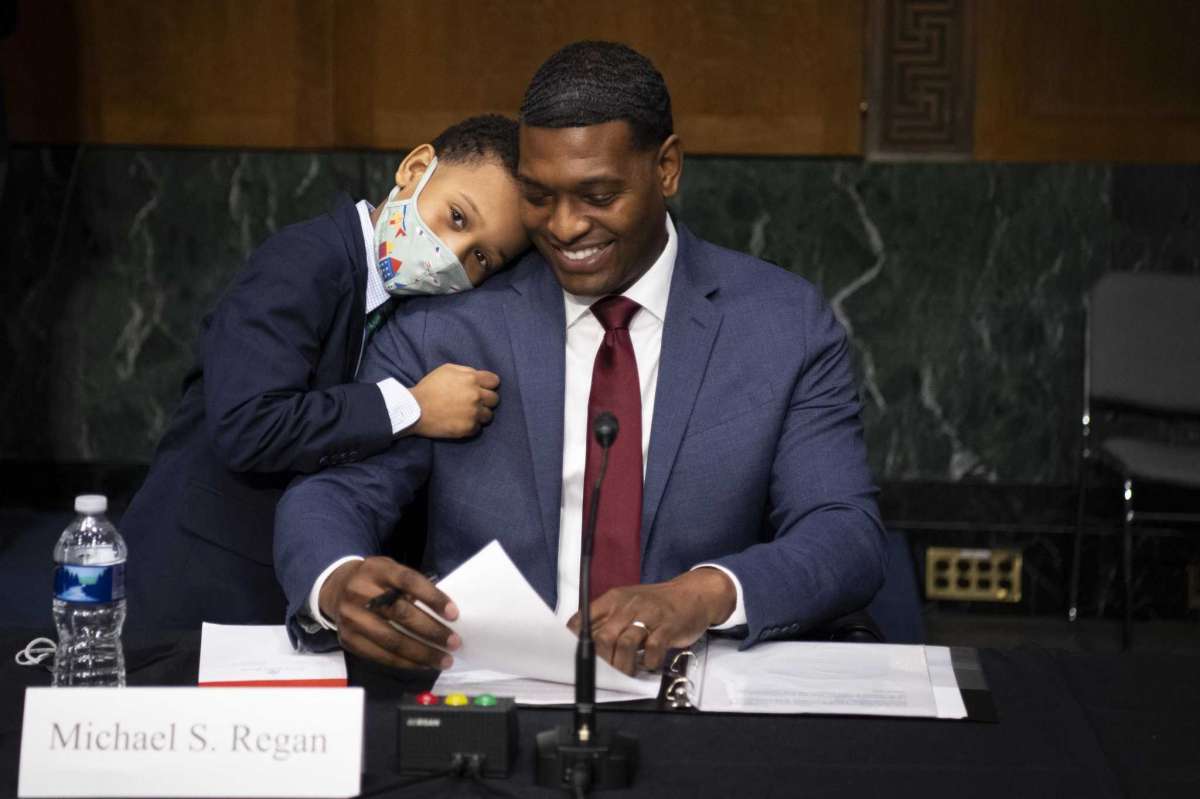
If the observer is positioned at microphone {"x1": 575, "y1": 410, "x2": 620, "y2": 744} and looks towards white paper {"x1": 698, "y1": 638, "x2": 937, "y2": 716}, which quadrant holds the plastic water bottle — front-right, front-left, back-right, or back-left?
back-left

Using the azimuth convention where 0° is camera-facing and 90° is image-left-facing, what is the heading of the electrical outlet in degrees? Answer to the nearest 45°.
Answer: approximately 0°

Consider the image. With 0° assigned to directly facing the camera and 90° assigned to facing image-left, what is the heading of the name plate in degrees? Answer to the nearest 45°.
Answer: approximately 0°

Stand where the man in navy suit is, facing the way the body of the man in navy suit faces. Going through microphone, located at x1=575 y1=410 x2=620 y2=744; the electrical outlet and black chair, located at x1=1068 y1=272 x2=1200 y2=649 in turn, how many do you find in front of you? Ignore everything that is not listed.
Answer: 1

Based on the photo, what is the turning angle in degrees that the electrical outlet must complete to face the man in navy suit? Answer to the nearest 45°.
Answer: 0° — it already faces them

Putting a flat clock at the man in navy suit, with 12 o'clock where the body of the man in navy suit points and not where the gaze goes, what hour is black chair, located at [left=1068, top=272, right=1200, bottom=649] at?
The black chair is roughly at 7 o'clock from the man in navy suit.

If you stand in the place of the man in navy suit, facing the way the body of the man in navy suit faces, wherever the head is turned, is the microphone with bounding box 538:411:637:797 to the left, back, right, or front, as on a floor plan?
front

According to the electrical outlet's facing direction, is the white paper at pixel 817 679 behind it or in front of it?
in front
